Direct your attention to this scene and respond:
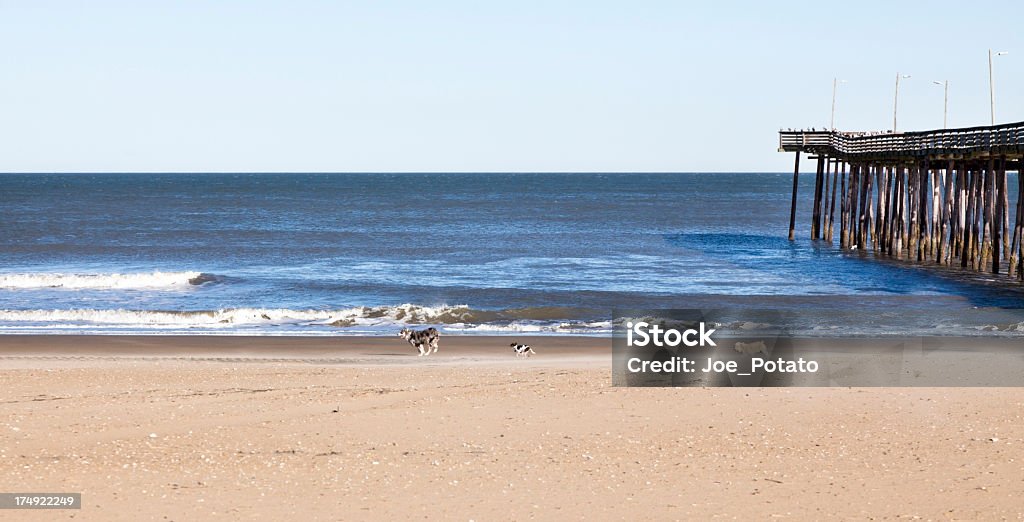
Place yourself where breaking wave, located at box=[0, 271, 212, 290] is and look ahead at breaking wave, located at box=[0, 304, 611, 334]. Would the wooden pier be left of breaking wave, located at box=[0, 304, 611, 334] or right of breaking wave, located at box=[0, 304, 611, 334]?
left

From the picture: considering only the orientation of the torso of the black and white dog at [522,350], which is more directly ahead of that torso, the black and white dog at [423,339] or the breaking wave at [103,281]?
the black and white dog

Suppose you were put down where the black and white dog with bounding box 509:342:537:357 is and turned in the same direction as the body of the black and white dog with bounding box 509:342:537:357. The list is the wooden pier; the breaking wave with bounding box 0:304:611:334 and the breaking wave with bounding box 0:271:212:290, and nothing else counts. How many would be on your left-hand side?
0

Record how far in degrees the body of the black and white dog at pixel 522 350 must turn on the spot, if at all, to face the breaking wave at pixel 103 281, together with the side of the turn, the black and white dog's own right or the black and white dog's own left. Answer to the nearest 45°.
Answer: approximately 45° to the black and white dog's own right

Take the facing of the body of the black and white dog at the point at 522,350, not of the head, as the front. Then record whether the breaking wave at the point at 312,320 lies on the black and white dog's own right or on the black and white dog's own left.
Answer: on the black and white dog's own right

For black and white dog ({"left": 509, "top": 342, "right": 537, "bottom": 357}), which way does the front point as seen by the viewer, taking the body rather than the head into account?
to the viewer's left

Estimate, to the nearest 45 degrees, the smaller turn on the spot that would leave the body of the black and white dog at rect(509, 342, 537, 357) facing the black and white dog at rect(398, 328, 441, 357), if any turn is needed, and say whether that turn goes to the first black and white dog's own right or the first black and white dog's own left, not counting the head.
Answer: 0° — it already faces it

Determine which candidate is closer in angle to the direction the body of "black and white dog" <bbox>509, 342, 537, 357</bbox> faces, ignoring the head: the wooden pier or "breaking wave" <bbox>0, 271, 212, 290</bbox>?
the breaking wave

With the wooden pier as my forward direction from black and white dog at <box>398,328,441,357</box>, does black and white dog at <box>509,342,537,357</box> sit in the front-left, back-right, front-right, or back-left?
front-right

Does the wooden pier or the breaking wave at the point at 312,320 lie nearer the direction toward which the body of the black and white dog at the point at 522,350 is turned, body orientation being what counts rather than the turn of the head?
the breaking wave
